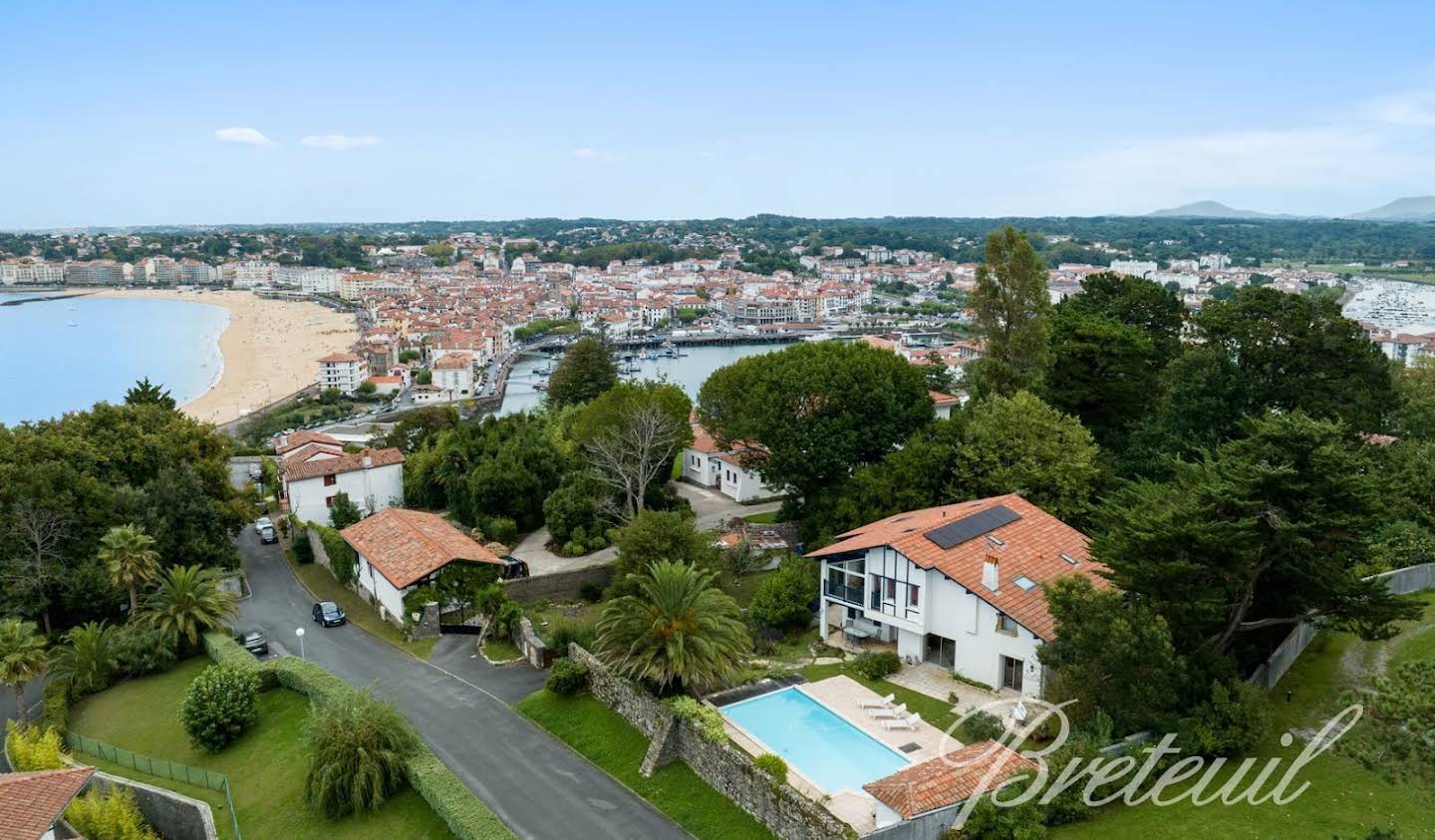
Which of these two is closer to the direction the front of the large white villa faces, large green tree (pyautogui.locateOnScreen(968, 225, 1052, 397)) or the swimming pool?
the swimming pool

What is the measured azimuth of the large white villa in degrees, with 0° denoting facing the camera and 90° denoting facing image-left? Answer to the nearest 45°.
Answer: approximately 45°

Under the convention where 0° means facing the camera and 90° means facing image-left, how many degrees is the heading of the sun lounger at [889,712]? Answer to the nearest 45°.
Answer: approximately 90°

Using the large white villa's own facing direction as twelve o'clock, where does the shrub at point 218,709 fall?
The shrub is roughly at 1 o'clock from the large white villa.

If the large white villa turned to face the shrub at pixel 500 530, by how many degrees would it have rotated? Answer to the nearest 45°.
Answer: approximately 90° to its right

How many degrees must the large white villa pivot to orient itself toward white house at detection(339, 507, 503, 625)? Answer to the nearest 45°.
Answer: approximately 45° to its right

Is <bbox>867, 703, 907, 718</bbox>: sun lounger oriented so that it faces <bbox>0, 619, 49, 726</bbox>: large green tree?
yes
